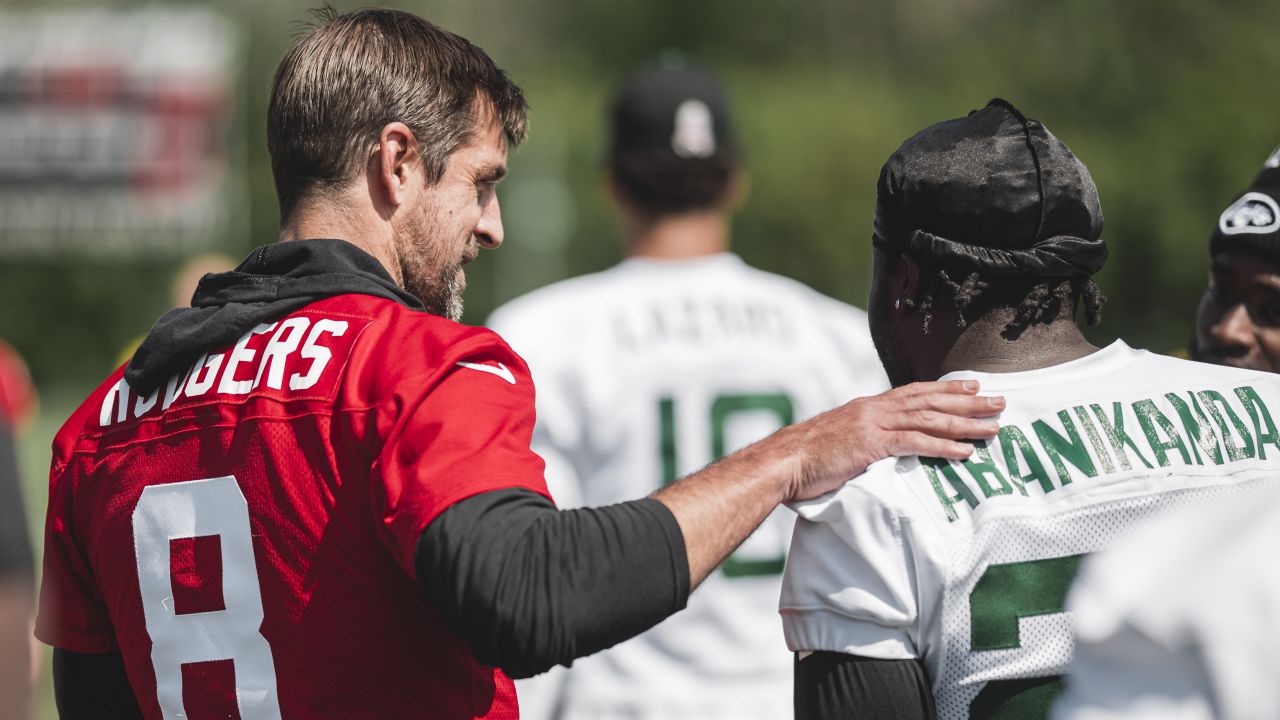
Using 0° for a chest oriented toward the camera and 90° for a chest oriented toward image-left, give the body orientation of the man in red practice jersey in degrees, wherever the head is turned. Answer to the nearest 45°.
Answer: approximately 225°

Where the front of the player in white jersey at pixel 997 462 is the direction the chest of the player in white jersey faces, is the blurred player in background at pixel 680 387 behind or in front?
in front

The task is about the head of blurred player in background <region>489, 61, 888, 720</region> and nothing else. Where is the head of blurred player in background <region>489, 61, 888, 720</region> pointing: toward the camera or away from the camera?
away from the camera

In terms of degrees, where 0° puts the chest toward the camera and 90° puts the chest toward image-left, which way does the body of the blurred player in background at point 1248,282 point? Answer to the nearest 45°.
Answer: approximately 45°

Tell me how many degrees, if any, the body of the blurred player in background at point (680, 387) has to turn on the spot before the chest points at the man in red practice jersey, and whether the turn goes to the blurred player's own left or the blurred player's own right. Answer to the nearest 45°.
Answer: approximately 180°

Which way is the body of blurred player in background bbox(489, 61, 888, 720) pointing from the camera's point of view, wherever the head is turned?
away from the camera

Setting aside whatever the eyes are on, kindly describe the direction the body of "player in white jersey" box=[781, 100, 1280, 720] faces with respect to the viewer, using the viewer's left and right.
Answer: facing away from the viewer and to the left of the viewer

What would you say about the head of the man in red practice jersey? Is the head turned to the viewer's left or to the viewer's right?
to the viewer's right

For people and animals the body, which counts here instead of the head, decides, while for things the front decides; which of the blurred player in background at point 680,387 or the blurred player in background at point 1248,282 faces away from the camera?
the blurred player in background at point 680,387

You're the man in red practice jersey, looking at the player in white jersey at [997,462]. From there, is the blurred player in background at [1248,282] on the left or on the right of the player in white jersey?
left

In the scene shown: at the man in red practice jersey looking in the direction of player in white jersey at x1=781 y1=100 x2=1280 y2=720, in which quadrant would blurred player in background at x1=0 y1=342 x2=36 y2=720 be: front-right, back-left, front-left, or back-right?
back-left

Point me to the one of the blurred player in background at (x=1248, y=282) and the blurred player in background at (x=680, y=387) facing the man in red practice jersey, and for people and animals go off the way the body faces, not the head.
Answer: the blurred player in background at (x=1248, y=282)

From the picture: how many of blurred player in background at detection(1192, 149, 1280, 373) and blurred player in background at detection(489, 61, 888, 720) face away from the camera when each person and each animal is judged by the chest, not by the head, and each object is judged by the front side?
1

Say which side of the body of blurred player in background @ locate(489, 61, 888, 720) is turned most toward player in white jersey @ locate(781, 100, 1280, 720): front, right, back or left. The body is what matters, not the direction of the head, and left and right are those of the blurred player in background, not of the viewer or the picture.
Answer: back
